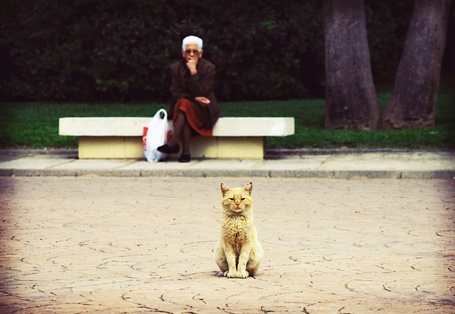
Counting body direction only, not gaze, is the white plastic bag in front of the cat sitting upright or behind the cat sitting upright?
behind

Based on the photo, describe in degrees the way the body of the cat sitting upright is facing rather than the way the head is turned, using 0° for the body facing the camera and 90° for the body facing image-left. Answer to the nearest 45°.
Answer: approximately 0°

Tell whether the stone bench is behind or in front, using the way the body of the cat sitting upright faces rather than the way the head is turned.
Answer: behind
